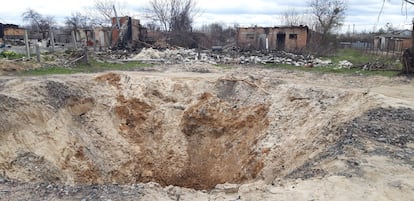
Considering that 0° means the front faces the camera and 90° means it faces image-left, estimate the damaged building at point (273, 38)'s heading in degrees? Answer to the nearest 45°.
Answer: approximately 0°

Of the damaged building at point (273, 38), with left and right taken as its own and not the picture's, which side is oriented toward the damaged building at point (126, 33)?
right

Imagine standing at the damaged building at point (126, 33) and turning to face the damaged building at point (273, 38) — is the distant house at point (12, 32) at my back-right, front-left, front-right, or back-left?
back-left

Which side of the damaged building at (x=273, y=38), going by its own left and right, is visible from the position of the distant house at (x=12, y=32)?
right
